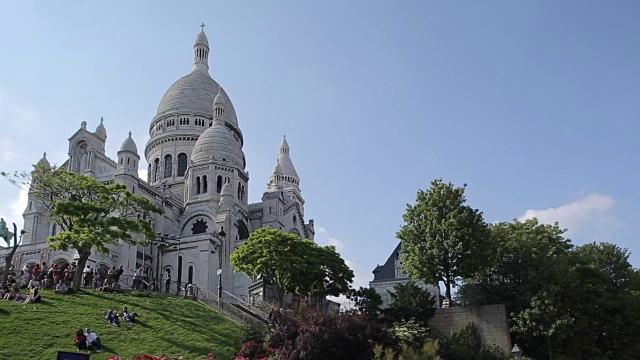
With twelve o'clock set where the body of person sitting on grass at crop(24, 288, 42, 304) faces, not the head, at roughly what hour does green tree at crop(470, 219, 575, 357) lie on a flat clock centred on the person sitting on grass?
The green tree is roughly at 8 o'clock from the person sitting on grass.

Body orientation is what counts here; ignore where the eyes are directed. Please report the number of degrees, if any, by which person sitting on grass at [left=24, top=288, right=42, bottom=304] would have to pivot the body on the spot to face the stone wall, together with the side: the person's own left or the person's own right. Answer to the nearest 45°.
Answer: approximately 135° to the person's own left

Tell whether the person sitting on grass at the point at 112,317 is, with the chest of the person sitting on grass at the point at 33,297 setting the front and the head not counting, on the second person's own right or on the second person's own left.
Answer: on the second person's own left

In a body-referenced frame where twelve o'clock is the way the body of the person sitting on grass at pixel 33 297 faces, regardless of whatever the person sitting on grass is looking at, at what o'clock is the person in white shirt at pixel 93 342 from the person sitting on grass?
The person in white shirt is roughly at 10 o'clock from the person sitting on grass.

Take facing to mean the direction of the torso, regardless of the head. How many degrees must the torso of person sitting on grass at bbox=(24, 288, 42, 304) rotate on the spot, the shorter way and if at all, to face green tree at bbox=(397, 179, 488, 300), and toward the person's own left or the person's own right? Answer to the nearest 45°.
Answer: approximately 135° to the person's own left

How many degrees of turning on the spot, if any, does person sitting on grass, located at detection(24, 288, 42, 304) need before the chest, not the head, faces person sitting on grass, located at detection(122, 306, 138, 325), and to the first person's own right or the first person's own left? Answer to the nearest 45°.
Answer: approximately 90° to the first person's own left

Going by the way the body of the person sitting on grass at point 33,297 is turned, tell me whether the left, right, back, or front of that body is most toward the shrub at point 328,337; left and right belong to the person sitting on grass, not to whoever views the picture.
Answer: left

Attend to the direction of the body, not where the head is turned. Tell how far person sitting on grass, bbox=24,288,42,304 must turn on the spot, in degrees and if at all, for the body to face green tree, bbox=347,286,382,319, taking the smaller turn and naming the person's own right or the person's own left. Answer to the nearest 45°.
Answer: approximately 135° to the person's own left

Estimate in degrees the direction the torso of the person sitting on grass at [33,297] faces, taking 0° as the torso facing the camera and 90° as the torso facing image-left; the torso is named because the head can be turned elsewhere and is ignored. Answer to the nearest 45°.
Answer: approximately 45°

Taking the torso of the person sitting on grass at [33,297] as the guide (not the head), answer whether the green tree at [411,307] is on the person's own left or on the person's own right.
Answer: on the person's own left

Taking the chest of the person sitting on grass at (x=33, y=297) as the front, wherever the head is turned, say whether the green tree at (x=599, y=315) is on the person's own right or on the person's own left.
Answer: on the person's own left

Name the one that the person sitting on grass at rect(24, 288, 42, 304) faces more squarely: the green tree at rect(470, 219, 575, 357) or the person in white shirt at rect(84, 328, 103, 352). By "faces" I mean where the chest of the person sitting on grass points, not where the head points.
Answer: the person in white shirt
